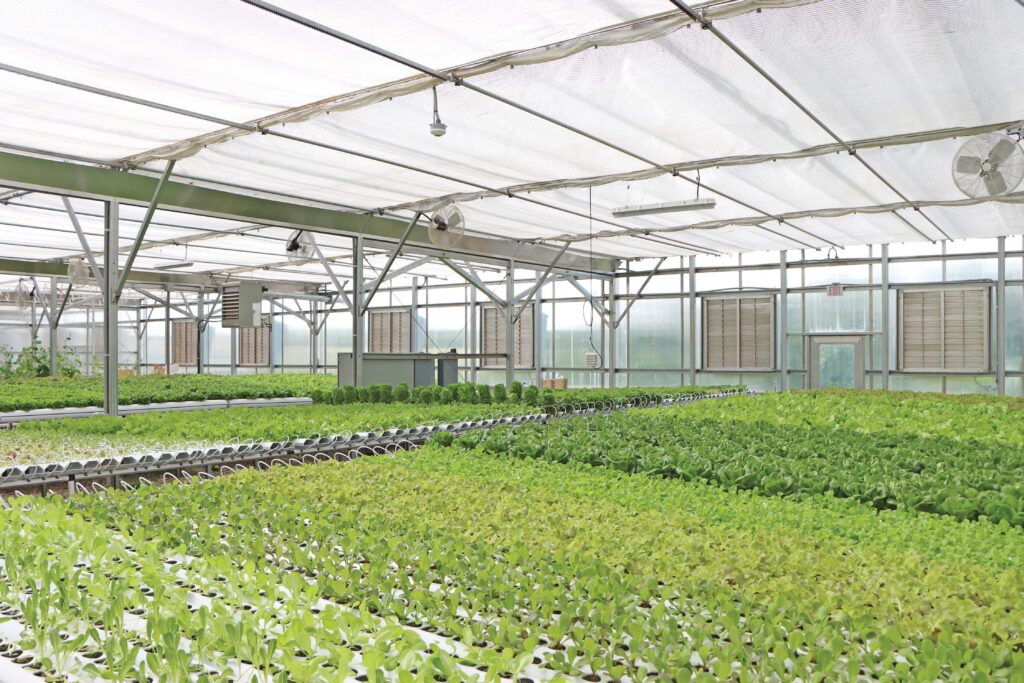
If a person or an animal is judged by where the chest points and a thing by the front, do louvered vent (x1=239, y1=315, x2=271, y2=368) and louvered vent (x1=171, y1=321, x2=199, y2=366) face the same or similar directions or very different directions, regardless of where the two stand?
same or similar directions

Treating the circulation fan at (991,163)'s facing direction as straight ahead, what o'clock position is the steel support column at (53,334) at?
The steel support column is roughly at 3 o'clock from the circulation fan.

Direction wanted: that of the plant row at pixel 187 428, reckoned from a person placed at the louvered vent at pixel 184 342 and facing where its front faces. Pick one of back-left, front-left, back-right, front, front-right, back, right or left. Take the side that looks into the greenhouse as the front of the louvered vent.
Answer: front

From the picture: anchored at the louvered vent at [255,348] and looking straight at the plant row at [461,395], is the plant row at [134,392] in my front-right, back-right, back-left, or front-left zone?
front-right

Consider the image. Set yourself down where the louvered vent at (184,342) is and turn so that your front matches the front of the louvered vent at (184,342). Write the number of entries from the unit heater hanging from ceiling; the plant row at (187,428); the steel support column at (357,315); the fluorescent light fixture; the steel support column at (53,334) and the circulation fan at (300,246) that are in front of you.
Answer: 6

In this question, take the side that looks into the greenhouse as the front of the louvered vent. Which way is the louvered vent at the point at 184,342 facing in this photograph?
toward the camera

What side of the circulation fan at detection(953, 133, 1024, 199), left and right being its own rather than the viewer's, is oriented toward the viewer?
front

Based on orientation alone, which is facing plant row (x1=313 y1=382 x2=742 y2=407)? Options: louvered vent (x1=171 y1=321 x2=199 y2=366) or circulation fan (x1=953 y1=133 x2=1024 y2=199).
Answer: the louvered vent

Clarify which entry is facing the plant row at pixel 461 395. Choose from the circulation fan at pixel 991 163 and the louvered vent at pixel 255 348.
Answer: the louvered vent

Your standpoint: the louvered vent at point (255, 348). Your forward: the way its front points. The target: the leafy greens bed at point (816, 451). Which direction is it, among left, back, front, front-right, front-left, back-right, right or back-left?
front

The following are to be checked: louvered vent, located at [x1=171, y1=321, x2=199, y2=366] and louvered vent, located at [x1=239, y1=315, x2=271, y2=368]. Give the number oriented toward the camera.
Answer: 2

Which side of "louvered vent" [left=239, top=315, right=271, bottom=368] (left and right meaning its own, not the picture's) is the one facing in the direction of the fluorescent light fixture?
front

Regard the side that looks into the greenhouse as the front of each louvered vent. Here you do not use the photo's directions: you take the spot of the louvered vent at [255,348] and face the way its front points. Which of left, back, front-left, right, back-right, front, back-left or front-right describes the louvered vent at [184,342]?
back-right

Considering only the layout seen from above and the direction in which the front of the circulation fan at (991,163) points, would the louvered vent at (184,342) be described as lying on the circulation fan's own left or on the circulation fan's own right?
on the circulation fan's own right
